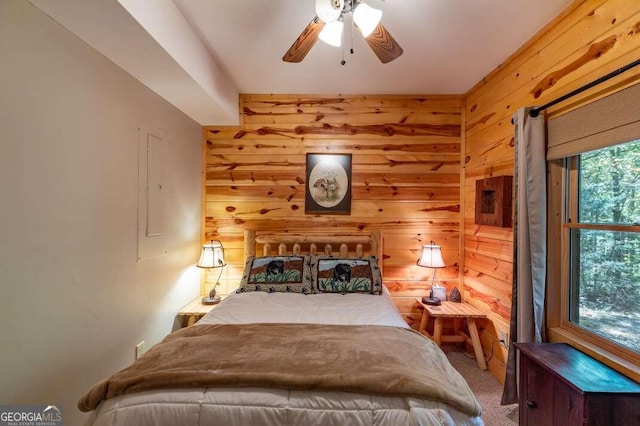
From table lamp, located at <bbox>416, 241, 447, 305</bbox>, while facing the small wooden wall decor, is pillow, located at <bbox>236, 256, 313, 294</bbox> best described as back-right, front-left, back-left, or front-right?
back-right

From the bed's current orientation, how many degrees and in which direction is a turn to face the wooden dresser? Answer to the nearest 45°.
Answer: approximately 90° to its left

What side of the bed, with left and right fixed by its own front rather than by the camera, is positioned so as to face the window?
left

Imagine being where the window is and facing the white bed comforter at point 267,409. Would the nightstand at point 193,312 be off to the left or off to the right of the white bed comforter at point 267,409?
right

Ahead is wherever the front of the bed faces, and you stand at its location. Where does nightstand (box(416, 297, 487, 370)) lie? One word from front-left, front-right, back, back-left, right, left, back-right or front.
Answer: back-left

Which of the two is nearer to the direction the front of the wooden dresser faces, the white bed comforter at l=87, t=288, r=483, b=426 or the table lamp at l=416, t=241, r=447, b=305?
the white bed comforter

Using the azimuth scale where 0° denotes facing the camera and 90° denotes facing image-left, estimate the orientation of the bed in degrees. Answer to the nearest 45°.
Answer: approximately 0°

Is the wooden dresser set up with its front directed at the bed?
yes

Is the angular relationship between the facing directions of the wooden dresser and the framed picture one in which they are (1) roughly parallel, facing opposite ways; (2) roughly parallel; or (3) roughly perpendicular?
roughly perpendicular

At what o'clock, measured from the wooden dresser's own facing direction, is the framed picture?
The framed picture is roughly at 2 o'clock from the wooden dresser.

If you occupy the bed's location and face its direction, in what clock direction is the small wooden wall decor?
The small wooden wall decor is roughly at 8 o'clock from the bed.

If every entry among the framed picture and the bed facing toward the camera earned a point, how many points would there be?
2
